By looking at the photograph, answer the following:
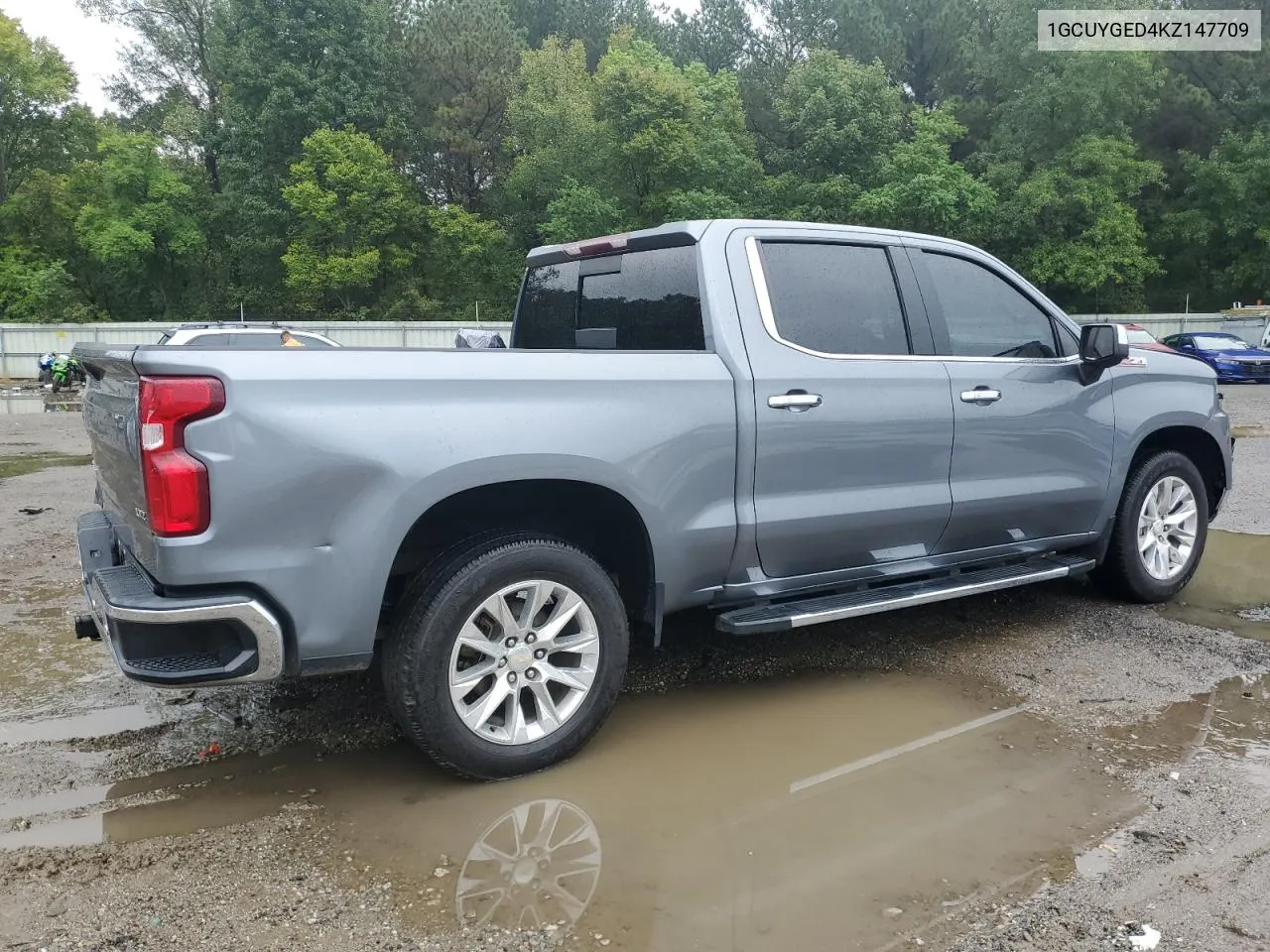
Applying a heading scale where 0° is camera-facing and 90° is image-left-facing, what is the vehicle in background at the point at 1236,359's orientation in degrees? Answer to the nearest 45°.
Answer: approximately 315°

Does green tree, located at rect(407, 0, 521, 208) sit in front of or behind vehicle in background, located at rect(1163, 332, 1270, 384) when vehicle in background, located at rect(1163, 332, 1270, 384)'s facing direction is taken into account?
behind

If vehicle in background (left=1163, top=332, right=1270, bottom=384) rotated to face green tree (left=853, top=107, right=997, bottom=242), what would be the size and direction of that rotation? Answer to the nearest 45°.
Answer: approximately 180°

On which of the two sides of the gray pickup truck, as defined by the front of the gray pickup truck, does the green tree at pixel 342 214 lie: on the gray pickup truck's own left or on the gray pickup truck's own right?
on the gray pickup truck's own left

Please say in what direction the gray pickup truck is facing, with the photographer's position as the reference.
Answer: facing away from the viewer and to the right of the viewer

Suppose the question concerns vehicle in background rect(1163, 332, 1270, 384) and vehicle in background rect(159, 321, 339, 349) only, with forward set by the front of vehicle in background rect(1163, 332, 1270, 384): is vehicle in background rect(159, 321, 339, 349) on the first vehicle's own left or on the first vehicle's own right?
on the first vehicle's own right

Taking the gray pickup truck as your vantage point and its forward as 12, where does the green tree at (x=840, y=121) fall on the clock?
The green tree is roughly at 11 o'clock from the gray pickup truck.

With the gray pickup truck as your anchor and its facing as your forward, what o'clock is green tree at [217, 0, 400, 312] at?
The green tree is roughly at 10 o'clock from the gray pickup truck.

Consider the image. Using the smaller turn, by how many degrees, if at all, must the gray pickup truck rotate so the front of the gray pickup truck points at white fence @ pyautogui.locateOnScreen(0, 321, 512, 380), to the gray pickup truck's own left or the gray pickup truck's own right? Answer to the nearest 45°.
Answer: approximately 90° to the gray pickup truck's own left
